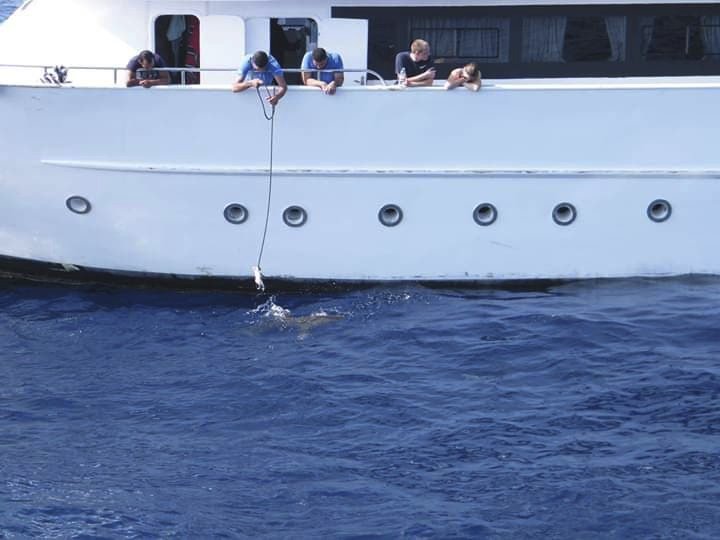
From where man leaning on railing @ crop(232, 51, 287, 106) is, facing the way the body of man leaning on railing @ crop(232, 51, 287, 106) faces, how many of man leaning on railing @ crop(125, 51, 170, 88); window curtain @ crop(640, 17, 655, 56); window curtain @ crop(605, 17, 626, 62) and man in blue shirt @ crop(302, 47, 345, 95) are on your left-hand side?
3

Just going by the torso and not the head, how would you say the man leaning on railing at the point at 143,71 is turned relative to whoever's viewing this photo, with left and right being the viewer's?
facing the viewer

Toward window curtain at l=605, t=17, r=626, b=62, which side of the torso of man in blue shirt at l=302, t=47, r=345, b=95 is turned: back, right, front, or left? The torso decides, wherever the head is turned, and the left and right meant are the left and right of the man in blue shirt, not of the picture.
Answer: left

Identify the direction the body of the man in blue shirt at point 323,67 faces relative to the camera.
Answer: toward the camera

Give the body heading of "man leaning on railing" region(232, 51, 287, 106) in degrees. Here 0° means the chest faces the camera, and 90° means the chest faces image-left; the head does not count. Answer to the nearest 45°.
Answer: approximately 0°

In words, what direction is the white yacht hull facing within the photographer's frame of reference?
facing to the left of the viewer

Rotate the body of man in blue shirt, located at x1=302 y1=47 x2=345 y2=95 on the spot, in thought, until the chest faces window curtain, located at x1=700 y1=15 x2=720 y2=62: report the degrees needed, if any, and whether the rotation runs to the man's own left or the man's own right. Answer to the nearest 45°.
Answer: approximately 90° to the man's own left
